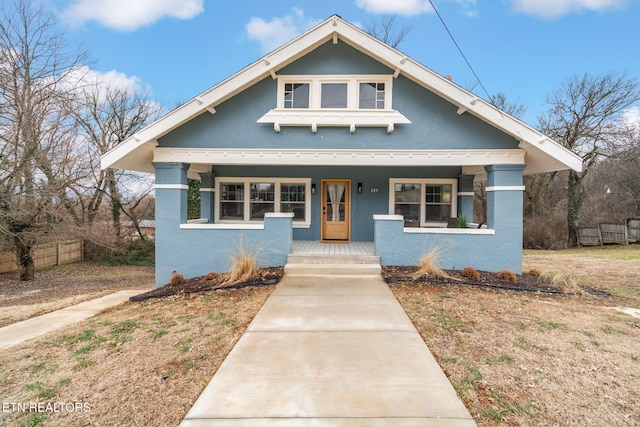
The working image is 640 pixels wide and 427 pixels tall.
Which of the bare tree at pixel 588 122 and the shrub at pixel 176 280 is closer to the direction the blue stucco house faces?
the shrub

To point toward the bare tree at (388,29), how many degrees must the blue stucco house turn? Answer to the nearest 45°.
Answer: approximately 180°

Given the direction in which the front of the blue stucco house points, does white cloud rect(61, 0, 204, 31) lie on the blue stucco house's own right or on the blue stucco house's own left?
on the blue stucco house's own right

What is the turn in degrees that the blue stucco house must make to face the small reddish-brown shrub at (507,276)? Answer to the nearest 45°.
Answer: approximately 90° to its left

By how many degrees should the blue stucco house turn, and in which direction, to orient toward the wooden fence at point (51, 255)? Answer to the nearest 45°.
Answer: approximately 135° to its right

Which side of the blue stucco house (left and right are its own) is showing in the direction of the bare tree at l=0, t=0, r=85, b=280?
right

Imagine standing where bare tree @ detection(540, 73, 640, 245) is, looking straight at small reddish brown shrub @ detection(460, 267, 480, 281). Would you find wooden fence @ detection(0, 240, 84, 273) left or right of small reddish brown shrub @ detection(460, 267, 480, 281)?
right

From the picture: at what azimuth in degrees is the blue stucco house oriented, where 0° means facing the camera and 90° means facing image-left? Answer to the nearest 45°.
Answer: approximately 0°
